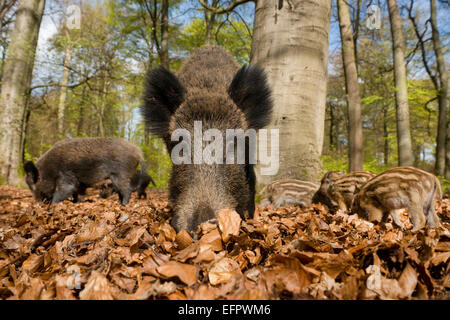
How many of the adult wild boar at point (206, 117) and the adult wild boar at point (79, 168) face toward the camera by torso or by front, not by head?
1

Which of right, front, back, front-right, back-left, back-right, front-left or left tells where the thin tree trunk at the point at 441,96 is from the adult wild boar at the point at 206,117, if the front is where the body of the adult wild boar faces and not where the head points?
back-left

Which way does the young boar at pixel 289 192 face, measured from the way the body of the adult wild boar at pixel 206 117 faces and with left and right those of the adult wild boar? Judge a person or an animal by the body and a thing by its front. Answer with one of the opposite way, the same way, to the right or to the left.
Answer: to the right

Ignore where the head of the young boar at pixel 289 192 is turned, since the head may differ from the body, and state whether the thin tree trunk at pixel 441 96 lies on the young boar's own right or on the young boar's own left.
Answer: on the young boar's own right

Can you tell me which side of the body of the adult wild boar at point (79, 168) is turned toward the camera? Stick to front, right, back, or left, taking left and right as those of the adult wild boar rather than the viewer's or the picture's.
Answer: left

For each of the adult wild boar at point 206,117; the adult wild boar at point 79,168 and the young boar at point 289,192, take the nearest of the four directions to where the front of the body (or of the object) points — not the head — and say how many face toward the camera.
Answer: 1

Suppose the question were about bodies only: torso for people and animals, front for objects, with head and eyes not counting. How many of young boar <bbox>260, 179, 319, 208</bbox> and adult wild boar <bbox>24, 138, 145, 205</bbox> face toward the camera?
0

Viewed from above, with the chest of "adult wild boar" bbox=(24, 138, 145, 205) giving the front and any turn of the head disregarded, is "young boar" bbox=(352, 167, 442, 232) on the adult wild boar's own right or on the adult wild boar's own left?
on the adult wild boar's own left

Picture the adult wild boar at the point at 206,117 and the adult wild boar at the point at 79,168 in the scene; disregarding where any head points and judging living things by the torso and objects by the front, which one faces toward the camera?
the adult wild boar at the point at 206,117

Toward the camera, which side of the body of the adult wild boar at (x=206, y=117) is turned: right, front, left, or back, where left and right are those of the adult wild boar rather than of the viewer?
front

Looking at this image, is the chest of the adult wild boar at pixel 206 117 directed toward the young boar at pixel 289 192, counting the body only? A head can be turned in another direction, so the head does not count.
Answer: no

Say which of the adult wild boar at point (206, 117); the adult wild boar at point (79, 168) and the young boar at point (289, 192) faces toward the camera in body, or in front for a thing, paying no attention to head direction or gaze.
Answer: the adult wild boar at point (206, 117)

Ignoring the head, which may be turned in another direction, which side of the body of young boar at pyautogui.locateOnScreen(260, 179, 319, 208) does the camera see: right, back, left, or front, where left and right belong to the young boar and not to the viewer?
left

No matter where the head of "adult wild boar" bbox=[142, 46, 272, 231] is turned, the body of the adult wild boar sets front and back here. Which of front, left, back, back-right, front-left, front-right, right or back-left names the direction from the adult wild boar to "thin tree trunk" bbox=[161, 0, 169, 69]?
back

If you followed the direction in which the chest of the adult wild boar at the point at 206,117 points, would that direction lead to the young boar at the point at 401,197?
no
